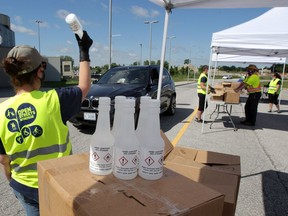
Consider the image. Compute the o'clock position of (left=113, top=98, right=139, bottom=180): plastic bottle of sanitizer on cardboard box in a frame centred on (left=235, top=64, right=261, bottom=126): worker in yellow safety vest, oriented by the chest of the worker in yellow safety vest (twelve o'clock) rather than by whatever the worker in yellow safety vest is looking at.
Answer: The plastic bottle of sanitizer on cardboard box is roughly at 9 o'clock from the worker in yellow safety vest.

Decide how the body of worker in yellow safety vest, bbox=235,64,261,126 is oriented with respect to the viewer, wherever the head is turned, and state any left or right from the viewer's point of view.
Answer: facing to the left of the viewer

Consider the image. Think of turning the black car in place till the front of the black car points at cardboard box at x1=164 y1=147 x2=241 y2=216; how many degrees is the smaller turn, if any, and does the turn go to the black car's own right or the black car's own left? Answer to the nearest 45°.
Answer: approximately 45° to the black car's own left

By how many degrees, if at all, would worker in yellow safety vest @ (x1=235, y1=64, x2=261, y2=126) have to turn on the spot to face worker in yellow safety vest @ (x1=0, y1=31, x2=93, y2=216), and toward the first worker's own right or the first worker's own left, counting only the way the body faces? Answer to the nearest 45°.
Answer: approximately 90° to the first worker's own left

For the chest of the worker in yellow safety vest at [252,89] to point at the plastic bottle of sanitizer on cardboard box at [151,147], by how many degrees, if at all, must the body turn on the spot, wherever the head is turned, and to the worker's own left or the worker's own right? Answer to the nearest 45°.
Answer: approximately 90° to the worker's own left

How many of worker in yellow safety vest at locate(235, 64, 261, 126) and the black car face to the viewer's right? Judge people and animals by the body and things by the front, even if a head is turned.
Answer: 0

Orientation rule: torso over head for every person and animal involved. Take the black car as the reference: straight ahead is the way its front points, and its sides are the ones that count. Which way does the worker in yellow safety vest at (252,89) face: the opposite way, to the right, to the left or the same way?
to the right

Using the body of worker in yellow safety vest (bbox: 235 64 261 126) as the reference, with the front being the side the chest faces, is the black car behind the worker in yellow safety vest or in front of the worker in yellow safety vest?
in front

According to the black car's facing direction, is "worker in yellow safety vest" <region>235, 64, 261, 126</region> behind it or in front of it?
behind

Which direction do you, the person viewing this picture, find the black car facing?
facing the viewer and to the left of the viewer

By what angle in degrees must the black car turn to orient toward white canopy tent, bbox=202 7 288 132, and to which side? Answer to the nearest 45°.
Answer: approximately 135° to its left

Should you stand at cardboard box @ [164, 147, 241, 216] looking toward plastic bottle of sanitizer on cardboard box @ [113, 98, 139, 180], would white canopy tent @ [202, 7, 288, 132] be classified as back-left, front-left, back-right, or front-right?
back-right

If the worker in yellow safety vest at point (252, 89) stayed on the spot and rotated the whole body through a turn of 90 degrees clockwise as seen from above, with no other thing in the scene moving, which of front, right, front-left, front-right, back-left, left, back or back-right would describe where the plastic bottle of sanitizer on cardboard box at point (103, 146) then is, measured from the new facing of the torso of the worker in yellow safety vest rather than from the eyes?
back
